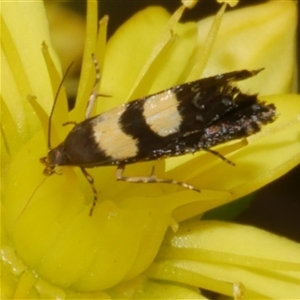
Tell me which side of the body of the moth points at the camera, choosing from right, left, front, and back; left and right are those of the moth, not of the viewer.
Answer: left
